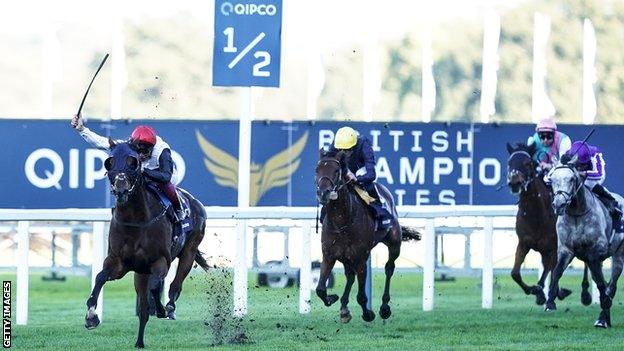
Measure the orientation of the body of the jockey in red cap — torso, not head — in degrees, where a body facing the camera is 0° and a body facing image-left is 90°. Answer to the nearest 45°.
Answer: approximately 45°

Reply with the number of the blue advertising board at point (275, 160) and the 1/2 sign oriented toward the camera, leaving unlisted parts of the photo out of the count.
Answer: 2

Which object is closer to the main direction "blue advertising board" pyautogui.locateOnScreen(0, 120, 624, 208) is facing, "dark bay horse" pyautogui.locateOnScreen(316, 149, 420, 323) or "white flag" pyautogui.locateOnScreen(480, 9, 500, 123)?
the dark bay horse

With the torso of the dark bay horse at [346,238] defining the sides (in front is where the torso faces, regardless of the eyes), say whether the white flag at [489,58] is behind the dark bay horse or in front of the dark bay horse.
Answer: behind

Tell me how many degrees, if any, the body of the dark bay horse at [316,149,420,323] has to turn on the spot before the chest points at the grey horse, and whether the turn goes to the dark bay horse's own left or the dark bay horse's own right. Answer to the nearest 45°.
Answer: approximately 135° to the dark bay horse's own left

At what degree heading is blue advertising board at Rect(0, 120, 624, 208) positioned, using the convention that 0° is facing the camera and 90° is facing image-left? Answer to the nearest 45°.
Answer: approximately 0°

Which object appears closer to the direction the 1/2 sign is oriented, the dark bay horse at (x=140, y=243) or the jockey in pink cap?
the dark bay horse
